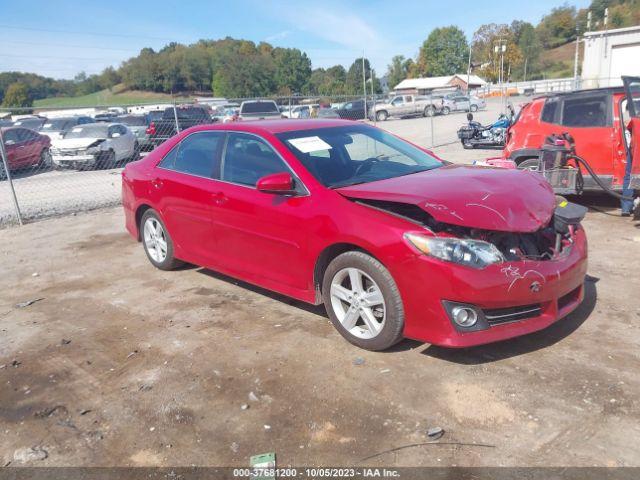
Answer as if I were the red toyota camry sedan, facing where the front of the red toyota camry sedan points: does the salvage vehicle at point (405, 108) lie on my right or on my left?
on my left

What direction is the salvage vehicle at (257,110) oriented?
away from the camera

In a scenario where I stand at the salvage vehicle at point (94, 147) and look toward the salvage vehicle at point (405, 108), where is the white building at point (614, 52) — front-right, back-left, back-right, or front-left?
front-right

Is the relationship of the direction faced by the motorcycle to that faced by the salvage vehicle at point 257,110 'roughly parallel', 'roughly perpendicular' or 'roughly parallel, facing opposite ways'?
roughly perpendicular

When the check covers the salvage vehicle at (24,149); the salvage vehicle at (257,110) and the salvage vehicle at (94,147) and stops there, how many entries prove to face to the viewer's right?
0

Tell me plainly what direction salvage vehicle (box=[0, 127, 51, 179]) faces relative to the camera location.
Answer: facing the viewer and to the left of the viewer

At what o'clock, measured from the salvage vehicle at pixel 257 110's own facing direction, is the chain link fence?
The chain link fence is roughly at 7 o'clock from the salvage vehicle.

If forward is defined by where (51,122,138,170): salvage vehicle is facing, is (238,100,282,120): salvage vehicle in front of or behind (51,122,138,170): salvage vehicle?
behind

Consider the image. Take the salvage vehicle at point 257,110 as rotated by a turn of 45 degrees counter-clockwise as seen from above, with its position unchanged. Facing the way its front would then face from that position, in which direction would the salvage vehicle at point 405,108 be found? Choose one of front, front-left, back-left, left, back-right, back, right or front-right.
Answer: right

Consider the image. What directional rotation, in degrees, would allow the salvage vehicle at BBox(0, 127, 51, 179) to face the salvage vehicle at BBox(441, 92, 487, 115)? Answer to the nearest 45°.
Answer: approximately 180°

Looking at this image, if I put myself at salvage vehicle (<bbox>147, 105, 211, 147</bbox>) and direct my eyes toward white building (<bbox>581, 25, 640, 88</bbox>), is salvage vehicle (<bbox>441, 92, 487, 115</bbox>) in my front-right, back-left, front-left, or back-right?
front-left

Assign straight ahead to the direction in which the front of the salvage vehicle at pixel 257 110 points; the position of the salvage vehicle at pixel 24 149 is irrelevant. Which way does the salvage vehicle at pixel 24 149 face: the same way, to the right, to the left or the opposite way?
the opposite way

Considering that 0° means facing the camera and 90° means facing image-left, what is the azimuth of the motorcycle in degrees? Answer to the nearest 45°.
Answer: approximately 270°

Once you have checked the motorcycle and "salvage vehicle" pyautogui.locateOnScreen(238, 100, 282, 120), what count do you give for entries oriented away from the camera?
1
